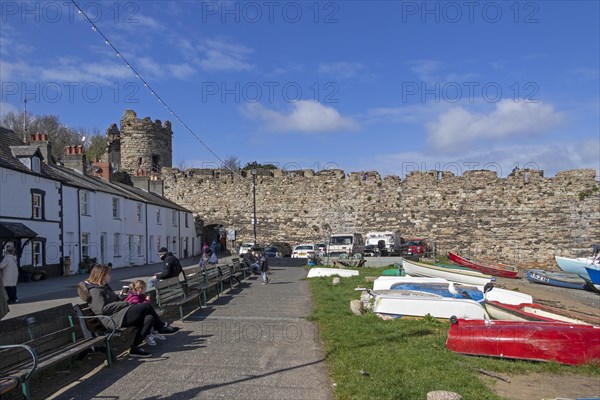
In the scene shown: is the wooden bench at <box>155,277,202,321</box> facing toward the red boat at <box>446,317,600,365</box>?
yes

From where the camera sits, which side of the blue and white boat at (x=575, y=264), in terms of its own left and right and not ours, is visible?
left

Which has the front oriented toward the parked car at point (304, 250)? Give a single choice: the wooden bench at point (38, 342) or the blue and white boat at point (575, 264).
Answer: the blue and white boat

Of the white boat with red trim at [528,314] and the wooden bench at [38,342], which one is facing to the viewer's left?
the white boat with red trim

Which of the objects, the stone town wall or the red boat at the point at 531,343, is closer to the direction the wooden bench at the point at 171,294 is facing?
the red boat

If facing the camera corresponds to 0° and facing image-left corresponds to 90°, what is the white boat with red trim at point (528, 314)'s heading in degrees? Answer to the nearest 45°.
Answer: approximately 90°

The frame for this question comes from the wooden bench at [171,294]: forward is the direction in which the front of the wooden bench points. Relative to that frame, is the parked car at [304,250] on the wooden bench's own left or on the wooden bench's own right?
on the wooden bench's own left

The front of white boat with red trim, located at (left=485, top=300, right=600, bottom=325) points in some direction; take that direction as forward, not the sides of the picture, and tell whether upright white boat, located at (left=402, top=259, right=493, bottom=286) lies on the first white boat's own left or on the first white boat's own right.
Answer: on the first white boat's own right

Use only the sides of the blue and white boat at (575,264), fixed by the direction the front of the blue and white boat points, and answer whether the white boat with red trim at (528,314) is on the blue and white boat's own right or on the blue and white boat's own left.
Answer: on the blue and white boat's own left

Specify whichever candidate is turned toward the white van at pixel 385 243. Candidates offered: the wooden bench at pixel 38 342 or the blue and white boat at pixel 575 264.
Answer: the blue and white boat
